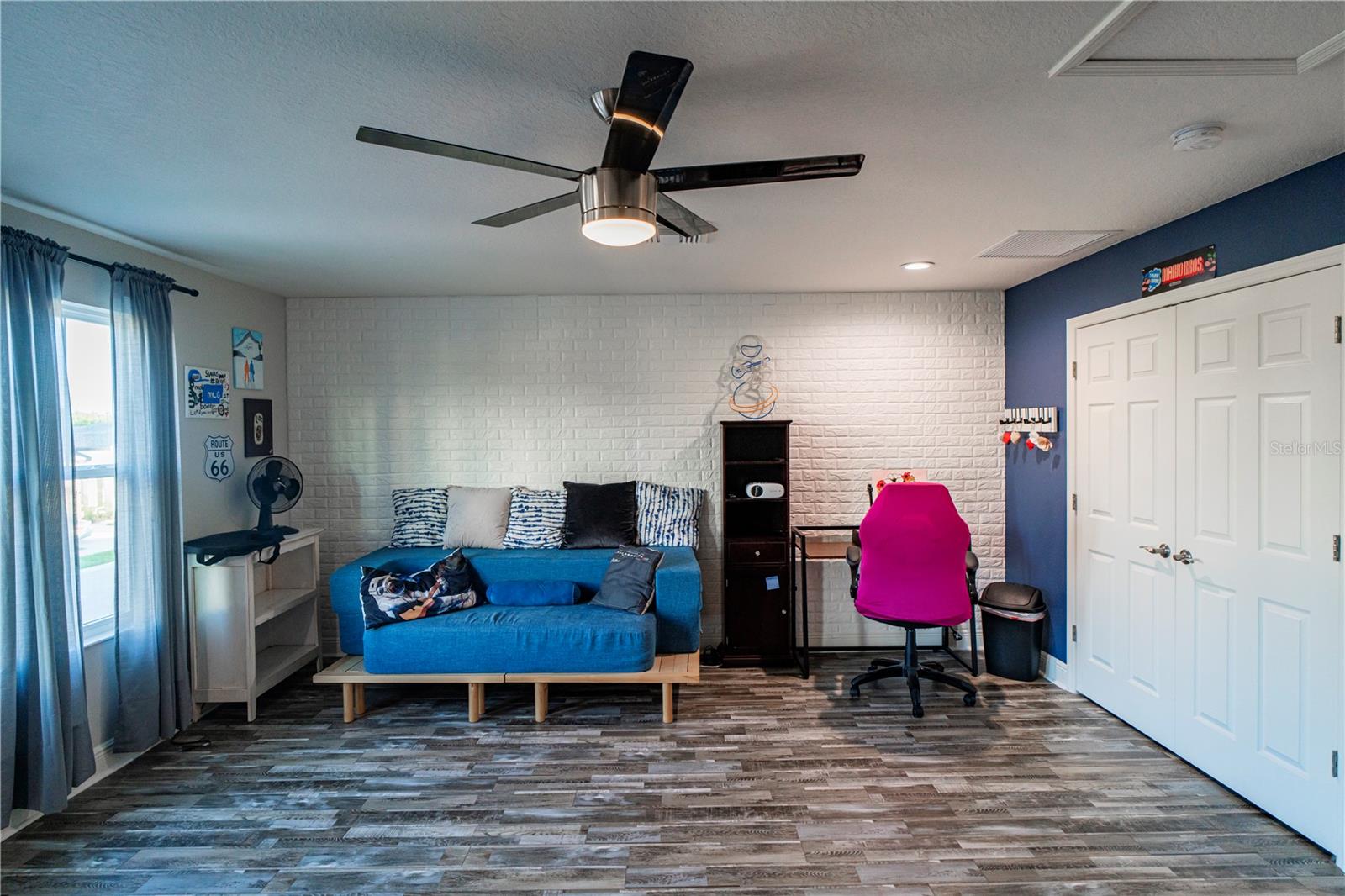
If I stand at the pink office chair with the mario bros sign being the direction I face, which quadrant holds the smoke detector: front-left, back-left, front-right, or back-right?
front-right

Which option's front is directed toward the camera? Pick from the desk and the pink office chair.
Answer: the desk

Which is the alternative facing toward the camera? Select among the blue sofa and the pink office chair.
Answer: the blue sofa

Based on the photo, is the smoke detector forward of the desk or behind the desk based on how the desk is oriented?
forward

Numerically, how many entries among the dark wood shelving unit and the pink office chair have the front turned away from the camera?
1

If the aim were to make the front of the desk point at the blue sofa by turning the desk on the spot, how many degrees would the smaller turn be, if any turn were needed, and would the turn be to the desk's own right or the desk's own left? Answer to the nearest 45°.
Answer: approximately 45° to the desk's own right

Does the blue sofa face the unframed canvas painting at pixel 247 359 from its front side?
no

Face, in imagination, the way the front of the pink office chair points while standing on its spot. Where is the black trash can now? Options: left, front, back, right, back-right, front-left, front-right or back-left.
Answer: front-right

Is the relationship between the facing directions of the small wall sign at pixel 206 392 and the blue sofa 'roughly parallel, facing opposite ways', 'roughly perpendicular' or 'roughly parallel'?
roughly perpendicular

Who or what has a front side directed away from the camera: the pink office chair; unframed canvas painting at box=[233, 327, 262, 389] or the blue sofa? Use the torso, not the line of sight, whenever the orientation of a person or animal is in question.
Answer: the pink office chair

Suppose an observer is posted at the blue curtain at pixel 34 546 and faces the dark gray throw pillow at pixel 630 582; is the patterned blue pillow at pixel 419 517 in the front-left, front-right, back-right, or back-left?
front-left

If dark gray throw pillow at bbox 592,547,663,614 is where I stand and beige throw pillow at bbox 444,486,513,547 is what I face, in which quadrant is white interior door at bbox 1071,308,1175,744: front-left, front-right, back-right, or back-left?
back-right

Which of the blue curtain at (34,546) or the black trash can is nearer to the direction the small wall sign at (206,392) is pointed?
the black trash can

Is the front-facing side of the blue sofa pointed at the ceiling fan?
yes

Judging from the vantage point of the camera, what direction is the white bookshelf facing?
facing the viewer and to the right of the viewer

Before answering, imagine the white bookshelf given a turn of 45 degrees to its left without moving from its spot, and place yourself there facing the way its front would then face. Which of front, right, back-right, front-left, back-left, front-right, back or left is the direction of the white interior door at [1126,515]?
front-right

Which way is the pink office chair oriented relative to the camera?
away from the camera

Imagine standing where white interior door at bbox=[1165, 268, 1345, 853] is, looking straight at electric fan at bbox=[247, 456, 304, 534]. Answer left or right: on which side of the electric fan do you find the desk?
right

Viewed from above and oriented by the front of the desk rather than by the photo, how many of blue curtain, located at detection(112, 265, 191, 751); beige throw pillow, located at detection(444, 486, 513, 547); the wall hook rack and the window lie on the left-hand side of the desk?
1

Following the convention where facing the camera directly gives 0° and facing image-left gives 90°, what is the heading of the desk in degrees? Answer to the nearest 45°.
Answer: approximately 0°

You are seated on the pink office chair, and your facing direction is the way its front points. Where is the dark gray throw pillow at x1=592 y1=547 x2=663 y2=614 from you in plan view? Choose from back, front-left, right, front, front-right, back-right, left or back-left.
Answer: left
